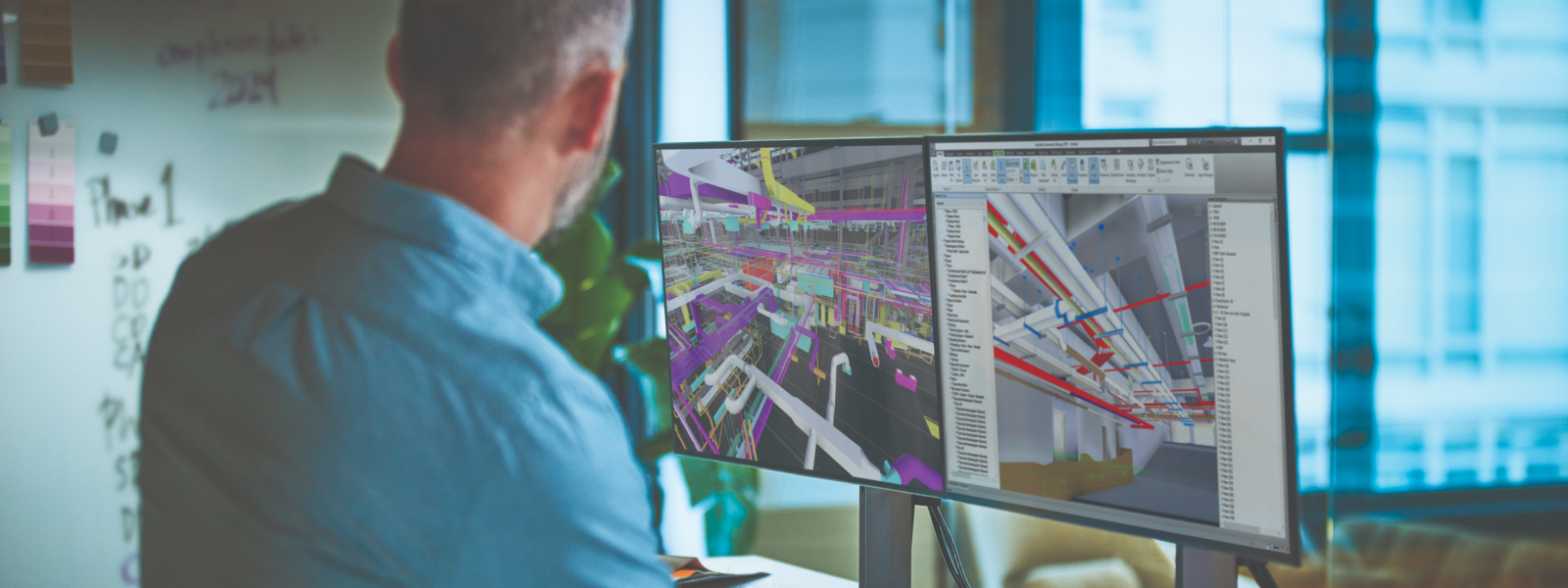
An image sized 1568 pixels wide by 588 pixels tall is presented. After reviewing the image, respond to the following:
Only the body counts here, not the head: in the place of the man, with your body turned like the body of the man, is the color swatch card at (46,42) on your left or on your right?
on your left

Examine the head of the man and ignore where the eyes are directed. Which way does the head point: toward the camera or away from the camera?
away from the camera

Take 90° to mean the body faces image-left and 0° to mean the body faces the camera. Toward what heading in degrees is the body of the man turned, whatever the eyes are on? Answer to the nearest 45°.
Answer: approximately 225°

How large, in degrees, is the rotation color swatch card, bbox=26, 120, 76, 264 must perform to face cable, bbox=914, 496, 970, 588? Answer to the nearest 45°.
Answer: approximately 45° to its left

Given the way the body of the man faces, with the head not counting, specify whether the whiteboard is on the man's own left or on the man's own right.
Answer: on the man's own left

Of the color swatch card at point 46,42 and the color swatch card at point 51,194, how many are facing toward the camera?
2

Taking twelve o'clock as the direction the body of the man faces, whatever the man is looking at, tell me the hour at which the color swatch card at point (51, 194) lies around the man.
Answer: The color swatch card is roughly at 10 o'clock from the man.

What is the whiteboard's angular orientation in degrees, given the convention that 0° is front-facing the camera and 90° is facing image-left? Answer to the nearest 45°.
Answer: approximately 0°
